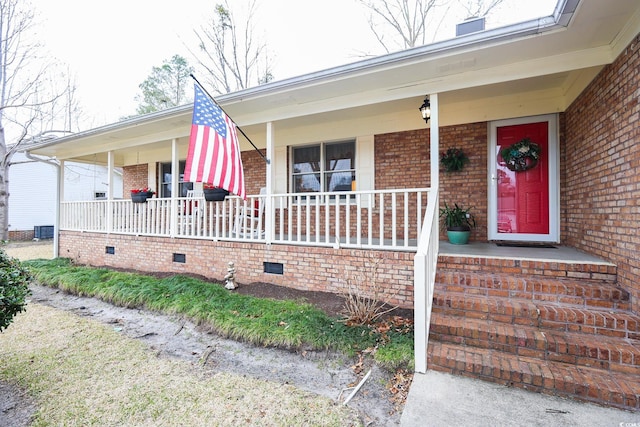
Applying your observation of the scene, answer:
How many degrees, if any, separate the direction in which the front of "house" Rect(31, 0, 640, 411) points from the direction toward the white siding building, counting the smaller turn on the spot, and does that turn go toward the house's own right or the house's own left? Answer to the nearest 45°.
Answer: approximately 90° to the house's own right

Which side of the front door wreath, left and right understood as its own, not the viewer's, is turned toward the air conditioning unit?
right

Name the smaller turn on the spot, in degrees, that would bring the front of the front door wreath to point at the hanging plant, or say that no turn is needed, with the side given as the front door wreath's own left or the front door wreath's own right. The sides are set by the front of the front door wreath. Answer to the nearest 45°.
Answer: approximately 90° to the front door wreath's own right

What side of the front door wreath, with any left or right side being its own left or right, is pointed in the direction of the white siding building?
right

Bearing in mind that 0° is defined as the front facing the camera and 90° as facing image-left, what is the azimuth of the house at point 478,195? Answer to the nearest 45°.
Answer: approximately 45°

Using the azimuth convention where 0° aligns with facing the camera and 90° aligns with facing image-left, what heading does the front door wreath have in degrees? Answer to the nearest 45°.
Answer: approximately 0°

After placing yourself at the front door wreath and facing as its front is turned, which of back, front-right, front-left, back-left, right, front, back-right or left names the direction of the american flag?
front-right

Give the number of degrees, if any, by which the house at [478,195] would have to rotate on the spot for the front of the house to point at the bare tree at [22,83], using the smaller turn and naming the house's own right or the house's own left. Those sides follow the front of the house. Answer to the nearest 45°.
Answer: approximately 45° to the house's own right

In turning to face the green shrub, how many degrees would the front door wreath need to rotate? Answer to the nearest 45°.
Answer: approximately 45° to its right

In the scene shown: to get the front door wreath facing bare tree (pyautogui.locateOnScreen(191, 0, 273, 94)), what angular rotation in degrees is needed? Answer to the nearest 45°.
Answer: approximately 90° to its right
